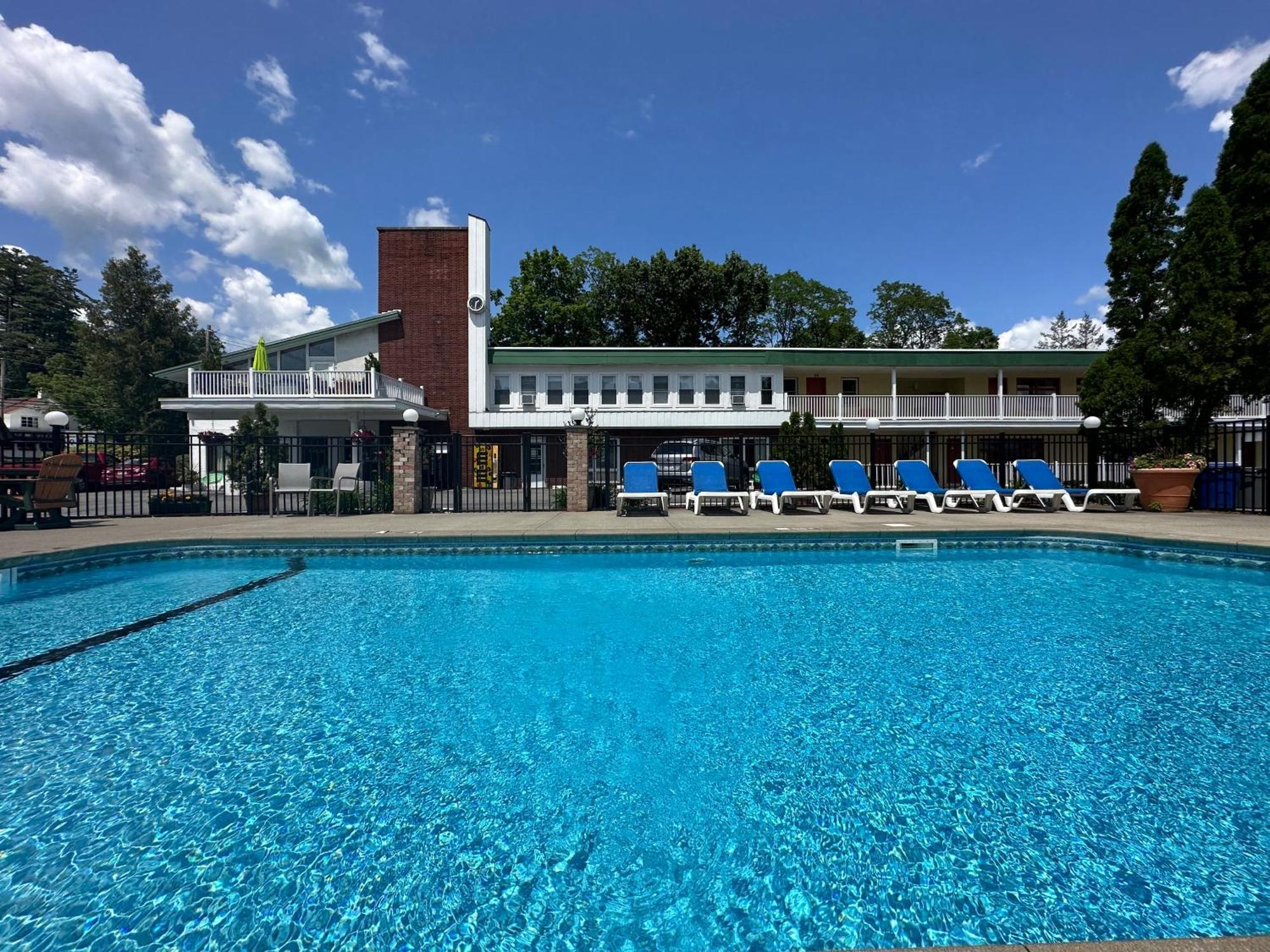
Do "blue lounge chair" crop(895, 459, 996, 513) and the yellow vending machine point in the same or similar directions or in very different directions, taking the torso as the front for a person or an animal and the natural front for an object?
same or similar directions

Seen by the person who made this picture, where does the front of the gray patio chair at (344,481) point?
facing the viewer and to the left of the viewer

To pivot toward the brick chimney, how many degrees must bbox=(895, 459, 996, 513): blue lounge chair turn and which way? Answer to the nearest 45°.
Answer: approximately 135° to its right

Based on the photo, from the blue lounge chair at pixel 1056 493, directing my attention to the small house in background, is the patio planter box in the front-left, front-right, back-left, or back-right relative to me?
front-left

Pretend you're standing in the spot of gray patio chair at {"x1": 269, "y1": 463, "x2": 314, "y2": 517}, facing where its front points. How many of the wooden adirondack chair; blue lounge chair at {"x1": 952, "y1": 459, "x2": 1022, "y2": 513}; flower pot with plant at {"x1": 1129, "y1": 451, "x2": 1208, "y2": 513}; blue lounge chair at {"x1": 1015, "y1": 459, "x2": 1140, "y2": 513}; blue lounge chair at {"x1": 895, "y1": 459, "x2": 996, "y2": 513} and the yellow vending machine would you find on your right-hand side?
1

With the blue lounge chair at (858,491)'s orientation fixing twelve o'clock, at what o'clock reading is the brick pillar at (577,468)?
The brick pillar is roughly at 4 o'clock from the blue lounge chair.

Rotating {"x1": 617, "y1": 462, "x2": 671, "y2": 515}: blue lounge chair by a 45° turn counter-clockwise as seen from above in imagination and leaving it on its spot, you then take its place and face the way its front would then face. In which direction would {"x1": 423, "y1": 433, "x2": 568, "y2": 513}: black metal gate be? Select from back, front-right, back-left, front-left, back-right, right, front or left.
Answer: back

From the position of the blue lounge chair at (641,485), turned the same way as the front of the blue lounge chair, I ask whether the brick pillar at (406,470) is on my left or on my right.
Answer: on my right

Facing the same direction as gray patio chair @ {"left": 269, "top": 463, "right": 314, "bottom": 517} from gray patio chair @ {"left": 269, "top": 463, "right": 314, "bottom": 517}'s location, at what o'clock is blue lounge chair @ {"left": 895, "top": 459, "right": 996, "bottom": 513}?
The blue lounge chair is roughly at 10 o'clock from the gray patio chair.

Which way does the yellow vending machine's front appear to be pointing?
toward the camera

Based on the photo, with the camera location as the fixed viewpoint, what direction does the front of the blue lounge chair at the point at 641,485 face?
facing the viewer

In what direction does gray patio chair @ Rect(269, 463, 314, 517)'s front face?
toward the camera

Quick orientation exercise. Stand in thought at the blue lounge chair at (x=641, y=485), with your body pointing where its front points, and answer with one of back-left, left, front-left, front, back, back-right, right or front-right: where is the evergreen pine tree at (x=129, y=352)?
back-right

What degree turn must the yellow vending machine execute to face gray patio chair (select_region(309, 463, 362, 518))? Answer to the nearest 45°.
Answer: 0° — it already faces it

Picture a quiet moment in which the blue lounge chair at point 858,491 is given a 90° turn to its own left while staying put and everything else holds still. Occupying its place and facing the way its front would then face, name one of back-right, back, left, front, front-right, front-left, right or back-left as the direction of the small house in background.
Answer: back-left

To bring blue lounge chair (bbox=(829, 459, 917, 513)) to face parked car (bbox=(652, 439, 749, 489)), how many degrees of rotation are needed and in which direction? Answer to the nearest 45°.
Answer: approximately 180°

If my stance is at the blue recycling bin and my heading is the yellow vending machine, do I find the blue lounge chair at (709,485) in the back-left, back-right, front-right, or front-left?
front-left

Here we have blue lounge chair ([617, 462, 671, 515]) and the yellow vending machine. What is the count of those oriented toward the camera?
2

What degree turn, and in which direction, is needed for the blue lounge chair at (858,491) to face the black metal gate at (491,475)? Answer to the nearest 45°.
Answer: approximately 135° to its right
